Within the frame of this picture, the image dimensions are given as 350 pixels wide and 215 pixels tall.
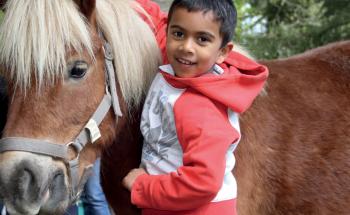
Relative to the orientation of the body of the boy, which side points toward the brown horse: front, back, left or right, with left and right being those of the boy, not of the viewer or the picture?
back

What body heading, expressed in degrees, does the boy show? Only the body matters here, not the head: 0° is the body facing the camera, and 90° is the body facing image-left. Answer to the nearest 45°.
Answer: approximately 45°
